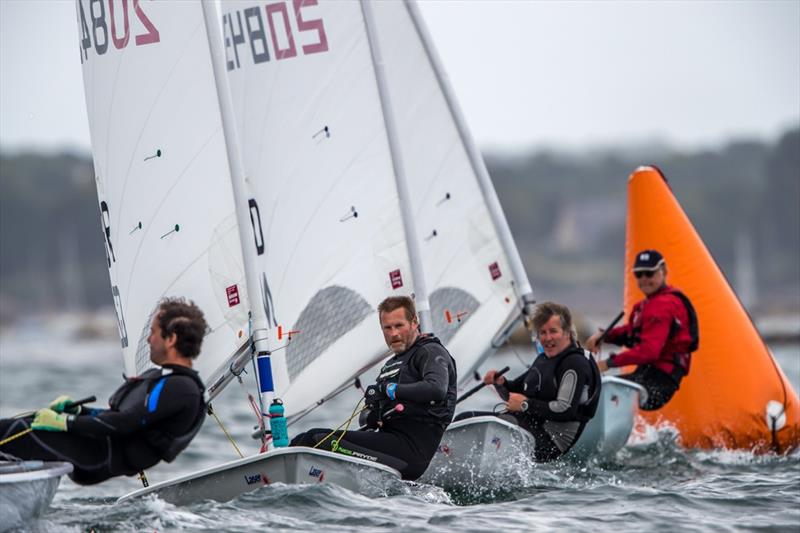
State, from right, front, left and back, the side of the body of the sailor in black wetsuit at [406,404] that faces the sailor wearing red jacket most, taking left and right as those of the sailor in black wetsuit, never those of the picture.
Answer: back

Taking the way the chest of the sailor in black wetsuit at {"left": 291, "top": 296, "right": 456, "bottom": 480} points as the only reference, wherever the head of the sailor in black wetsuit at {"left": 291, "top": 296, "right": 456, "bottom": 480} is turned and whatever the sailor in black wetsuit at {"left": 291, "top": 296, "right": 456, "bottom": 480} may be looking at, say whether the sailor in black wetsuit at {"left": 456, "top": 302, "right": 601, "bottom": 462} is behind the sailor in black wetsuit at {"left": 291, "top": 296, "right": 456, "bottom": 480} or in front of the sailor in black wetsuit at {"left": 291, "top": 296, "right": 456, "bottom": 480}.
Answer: behind

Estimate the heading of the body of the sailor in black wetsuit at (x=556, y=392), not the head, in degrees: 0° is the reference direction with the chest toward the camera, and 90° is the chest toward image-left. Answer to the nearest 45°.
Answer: approximately 45°

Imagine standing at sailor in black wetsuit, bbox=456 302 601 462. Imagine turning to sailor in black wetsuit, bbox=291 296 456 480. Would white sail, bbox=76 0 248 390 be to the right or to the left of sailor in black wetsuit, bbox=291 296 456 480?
right

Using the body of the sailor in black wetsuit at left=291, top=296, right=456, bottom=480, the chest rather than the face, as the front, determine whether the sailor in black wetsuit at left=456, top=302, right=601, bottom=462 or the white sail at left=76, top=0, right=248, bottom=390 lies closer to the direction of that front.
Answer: the white sail

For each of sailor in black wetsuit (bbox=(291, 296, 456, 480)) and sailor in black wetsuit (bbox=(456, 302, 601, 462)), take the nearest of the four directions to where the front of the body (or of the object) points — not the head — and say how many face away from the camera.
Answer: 0

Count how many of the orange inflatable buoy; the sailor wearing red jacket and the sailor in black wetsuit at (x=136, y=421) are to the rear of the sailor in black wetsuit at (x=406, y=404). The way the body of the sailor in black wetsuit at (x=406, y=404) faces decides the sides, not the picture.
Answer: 2

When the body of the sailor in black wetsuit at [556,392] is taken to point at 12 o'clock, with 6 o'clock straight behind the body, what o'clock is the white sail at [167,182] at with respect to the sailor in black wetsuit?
The white sail is roughly at 1 o'clock from the sailor in black wetsuit.

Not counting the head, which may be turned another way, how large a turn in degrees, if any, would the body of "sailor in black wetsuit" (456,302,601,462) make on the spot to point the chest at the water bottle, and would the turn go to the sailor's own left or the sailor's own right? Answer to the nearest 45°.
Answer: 0° — they already face it

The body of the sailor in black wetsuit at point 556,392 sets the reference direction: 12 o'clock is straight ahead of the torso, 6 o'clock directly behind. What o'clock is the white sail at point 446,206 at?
The white sail is roughly at 4 o'clock from the sailor in black wetsuit.
